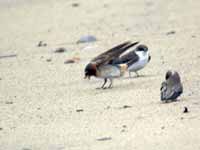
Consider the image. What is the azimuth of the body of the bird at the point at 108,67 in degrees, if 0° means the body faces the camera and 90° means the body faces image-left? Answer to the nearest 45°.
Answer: approximately 90°

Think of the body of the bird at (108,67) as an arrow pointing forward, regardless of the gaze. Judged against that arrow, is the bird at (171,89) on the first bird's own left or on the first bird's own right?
on the first bird's own left
